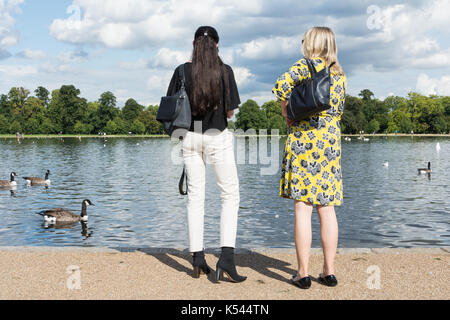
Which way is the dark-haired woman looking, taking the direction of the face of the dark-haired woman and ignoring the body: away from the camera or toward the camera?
away from the camera

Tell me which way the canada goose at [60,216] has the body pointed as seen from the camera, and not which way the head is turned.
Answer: to the viewer's right

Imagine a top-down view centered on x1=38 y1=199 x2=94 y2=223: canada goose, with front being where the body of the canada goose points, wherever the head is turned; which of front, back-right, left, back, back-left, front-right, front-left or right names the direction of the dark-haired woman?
right

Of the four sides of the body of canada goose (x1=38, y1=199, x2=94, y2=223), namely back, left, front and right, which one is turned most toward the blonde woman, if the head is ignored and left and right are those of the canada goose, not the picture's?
right
